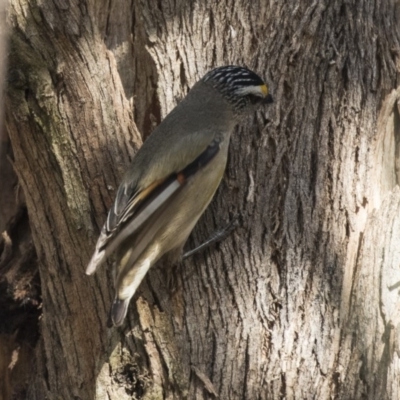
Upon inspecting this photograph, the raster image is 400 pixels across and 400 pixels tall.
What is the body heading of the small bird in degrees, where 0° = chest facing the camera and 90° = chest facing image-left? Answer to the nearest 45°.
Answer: approximately 270°
